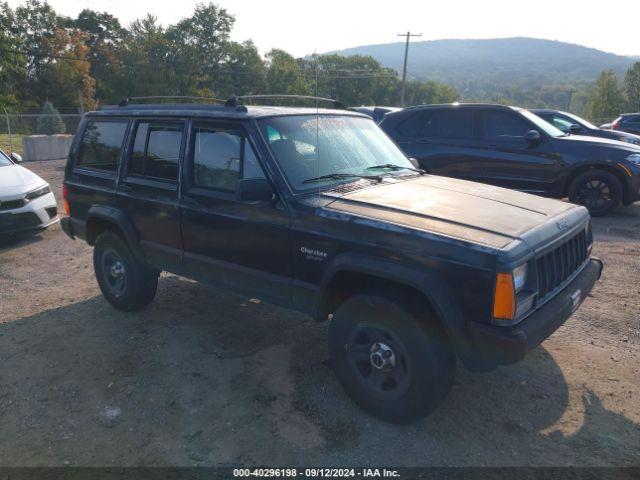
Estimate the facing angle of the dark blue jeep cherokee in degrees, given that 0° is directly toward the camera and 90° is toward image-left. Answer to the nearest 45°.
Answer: approximately 315°

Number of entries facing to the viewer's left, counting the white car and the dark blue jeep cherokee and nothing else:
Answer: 0

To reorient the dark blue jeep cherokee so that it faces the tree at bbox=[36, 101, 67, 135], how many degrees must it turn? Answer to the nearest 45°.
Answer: approximately 180°

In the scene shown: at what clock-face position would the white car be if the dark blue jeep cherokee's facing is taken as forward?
The white car is roughly at 6 o'clock from the dark blue jeep cherokee.

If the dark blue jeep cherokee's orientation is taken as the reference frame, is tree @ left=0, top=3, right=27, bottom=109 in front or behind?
behind

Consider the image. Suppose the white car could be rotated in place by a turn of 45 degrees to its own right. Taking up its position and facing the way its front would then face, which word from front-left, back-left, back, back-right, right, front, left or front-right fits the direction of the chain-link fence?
back

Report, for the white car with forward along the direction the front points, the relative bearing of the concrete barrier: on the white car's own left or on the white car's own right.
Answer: on the white car's own left

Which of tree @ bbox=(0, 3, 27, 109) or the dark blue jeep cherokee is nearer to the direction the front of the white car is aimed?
the dark blue jeep cherokee

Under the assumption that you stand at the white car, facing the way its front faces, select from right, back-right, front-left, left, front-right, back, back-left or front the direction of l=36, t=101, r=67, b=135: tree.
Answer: back-left

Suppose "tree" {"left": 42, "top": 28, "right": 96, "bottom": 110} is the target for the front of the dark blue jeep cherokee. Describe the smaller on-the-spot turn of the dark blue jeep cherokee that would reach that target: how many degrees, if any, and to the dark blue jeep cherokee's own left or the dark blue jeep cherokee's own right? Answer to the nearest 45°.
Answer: approximately 180°
